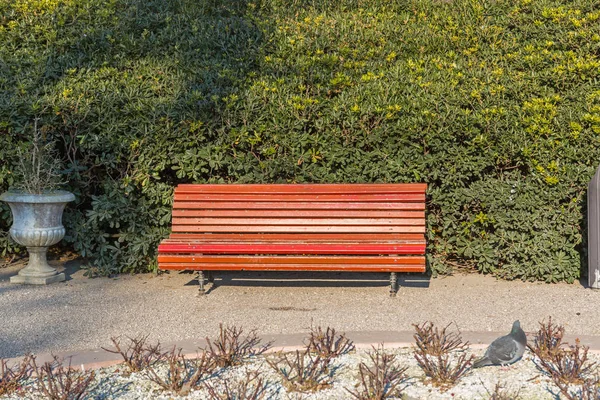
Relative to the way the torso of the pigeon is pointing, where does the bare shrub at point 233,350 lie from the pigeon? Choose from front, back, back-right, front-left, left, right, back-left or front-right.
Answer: back

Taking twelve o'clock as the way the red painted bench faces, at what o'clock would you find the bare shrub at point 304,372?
The bare shrub is roughly at 12 o'clock from the red painted bench.

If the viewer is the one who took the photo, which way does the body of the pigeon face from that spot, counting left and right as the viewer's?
facing to the right of the viewer

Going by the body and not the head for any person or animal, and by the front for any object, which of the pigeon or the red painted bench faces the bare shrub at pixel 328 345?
the red painted bench

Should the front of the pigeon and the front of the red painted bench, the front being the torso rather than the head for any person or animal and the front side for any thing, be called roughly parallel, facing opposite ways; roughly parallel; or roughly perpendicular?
roughly perpendicular

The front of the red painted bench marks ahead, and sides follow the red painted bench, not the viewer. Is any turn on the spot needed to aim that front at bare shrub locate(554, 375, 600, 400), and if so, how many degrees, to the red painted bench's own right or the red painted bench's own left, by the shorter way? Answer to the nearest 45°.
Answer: approximately 45° to the red painted bench's own left

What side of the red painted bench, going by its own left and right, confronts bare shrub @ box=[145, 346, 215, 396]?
front

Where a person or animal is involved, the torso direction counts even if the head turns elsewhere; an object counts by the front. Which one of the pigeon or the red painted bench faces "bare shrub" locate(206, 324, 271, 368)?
the red painted bench

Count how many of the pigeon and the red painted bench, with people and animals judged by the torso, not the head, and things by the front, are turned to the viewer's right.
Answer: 1

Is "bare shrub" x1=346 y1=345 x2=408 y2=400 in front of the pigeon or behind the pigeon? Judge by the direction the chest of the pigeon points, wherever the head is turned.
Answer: behind

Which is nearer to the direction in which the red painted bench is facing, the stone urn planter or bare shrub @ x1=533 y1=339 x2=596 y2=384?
the bare shrub

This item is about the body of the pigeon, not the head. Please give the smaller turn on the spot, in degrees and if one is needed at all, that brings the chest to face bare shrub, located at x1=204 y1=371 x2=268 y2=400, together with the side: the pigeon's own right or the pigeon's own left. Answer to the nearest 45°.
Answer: approximately 135° to the pigeon's own right

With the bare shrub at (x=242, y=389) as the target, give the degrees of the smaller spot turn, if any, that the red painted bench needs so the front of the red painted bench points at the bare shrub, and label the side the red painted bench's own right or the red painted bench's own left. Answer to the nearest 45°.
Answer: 0° — it already faces it
